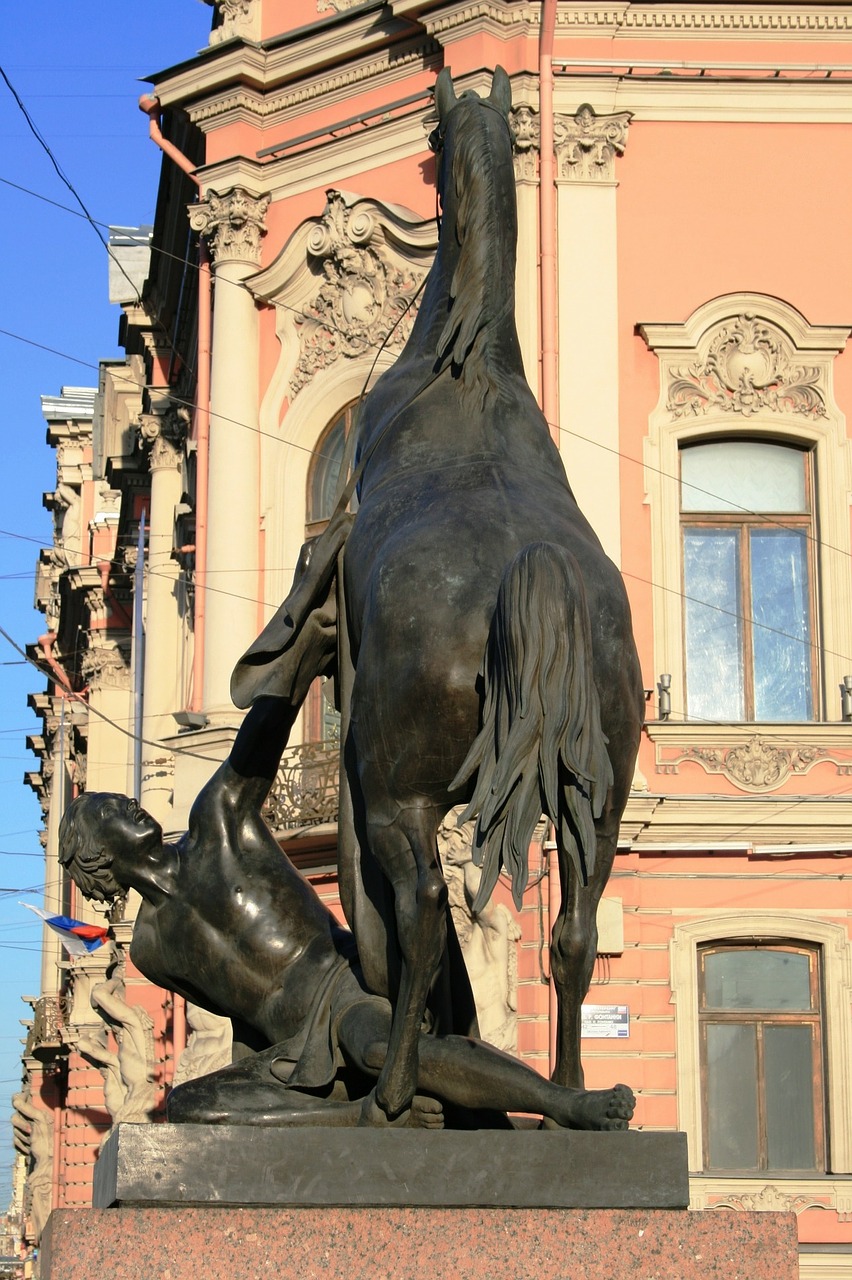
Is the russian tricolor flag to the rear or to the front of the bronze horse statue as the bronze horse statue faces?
to the front

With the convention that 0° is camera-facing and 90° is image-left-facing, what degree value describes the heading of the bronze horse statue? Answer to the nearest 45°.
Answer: approximately 180°

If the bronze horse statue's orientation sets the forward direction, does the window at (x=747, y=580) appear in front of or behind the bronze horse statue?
in front

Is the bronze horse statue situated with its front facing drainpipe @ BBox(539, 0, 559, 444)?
yes

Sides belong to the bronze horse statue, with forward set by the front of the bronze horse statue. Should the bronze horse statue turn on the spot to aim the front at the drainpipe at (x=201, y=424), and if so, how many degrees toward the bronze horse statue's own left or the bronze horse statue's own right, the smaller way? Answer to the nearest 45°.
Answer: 0° — it already faces it
